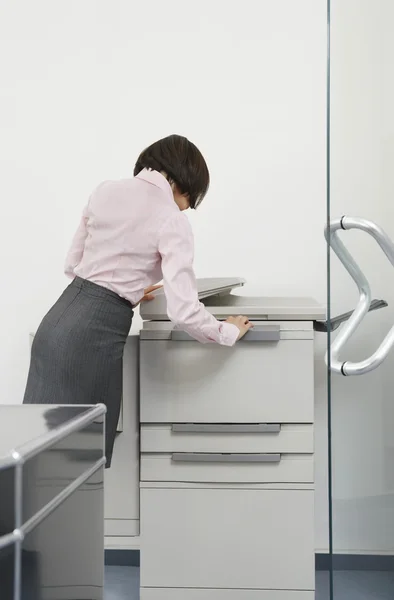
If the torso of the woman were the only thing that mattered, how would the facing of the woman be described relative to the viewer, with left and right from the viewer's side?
facing away from the viewer and to the right of the viewer

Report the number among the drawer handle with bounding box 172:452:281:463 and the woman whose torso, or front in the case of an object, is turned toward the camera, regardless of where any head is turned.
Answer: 1

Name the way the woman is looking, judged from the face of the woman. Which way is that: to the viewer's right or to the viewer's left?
to the viewer's right

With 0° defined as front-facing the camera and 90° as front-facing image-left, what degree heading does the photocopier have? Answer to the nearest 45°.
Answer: approximately 0°

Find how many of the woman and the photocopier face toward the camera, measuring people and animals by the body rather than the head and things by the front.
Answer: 1

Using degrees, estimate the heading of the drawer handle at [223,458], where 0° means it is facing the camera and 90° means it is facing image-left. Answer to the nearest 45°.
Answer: approximately 0°
